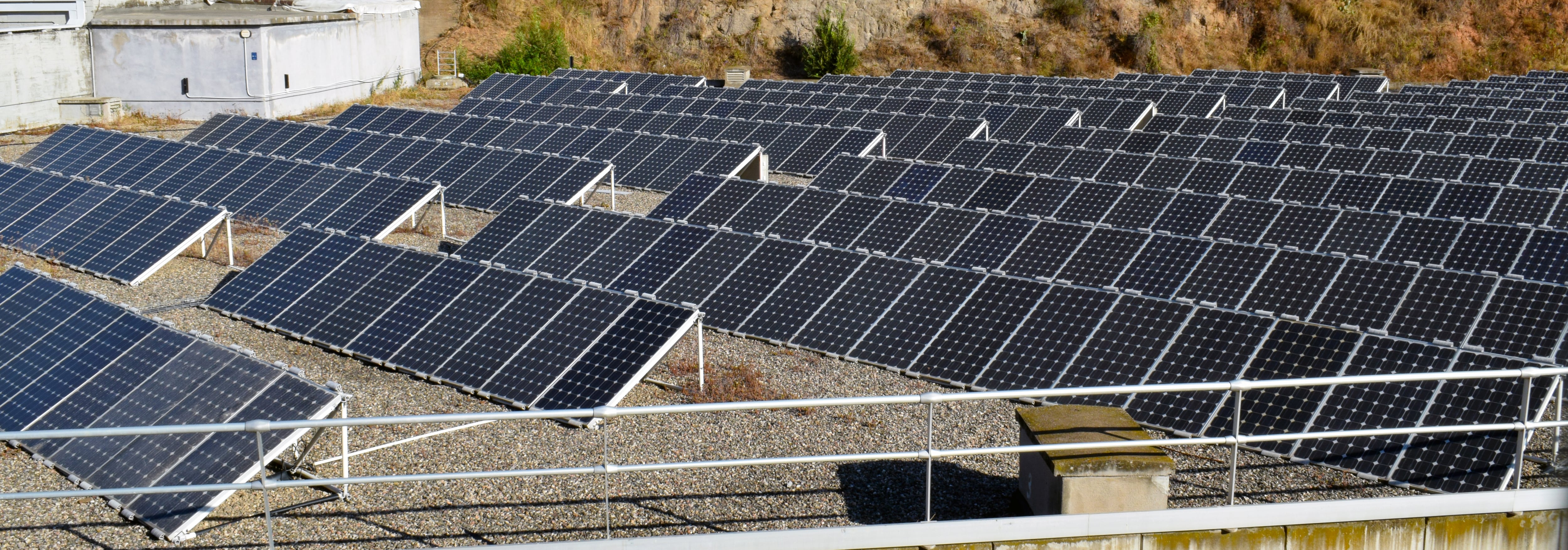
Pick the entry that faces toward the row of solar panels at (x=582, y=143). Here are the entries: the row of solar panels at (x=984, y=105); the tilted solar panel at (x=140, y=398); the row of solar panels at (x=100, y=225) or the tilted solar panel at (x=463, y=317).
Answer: the row of solar panels at (x=984, y=105)

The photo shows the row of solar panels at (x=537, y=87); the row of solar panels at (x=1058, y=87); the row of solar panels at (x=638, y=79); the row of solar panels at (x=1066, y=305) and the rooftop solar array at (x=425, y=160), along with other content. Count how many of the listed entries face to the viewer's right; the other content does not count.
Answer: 0

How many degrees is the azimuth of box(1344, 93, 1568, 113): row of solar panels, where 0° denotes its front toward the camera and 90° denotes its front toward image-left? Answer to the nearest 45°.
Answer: approximately 45°

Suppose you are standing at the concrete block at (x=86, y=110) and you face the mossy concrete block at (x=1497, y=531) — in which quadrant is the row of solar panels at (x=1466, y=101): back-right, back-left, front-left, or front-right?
front-left

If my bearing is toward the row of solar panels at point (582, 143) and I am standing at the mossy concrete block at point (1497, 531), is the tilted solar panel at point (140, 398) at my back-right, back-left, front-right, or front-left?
front-left

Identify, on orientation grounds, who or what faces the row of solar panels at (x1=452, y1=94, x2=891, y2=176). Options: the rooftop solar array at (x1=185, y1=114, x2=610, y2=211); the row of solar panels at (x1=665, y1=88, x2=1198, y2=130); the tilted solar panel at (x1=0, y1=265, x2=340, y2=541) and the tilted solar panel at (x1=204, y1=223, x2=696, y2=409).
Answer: the row of solar panels at (x1=665, y1=88, x2=1198, y2=130)

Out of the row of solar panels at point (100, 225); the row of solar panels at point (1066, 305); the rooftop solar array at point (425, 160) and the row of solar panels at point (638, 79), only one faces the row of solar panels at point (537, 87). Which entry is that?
the row of solar panels at point (638, 79)

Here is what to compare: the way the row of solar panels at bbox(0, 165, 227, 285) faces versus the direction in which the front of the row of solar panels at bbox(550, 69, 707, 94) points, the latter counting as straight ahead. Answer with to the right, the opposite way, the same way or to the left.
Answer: the same way

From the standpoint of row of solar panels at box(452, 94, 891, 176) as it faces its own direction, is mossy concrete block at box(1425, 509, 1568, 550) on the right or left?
on its left

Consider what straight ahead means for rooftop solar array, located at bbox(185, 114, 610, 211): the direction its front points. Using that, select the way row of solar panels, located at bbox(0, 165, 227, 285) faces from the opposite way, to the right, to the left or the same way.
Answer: the same way

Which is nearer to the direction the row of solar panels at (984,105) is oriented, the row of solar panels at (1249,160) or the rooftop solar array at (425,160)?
the rooftop solar array

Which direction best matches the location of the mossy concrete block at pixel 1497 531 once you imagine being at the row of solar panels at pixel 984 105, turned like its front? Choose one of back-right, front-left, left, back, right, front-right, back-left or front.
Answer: front-left

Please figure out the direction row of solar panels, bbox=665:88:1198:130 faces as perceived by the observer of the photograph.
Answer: facing the viewer and to the left of the viewer

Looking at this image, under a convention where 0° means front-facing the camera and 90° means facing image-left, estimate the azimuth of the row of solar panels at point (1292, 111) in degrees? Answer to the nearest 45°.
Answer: approximately 45°

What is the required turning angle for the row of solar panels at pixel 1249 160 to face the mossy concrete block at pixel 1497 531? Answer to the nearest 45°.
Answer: approximately 45° to its left

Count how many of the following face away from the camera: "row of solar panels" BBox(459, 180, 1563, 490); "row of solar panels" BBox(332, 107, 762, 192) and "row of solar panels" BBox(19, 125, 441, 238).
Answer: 0

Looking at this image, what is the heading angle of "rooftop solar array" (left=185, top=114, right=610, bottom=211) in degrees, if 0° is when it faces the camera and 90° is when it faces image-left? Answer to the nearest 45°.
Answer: approximately 45°

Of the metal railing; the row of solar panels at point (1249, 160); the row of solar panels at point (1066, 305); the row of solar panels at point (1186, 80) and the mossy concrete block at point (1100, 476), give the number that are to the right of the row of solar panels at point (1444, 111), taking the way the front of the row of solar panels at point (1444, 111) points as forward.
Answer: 1

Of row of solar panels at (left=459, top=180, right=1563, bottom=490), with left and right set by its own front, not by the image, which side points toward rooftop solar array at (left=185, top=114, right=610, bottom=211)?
right

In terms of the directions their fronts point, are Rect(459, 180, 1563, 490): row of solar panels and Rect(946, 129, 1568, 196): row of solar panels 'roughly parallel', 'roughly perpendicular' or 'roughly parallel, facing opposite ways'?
roughly parallel
